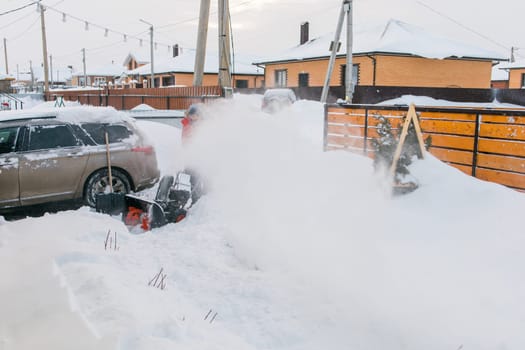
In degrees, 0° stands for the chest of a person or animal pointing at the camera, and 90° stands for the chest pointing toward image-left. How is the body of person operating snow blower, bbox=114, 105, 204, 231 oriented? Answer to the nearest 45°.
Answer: approximately 45°

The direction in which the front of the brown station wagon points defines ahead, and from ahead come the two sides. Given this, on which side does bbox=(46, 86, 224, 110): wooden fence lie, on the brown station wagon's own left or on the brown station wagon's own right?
on the brown station wagon's own right

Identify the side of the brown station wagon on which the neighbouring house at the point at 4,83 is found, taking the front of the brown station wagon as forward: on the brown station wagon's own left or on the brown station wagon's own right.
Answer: on the brown station wagon's own right

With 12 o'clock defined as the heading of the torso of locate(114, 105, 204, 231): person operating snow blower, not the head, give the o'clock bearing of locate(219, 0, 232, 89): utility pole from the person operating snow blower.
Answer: The utility pole is roughly at 5 o'clock from the person operating snow blower.

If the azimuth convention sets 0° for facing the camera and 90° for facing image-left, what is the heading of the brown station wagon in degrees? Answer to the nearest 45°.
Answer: approximately 90°

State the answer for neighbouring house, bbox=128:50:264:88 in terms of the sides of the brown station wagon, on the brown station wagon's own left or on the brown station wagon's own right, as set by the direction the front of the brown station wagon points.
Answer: on the brown station wagon's own right

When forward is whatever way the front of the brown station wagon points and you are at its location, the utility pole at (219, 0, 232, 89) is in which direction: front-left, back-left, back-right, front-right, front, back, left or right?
back-right

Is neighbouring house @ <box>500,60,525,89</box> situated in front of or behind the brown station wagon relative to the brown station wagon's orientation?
behind
